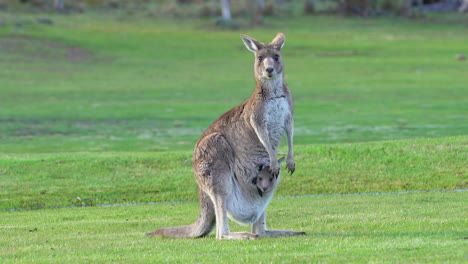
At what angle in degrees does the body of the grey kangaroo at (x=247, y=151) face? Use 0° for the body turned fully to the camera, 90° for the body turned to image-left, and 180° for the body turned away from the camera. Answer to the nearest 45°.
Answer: approximately 315°
